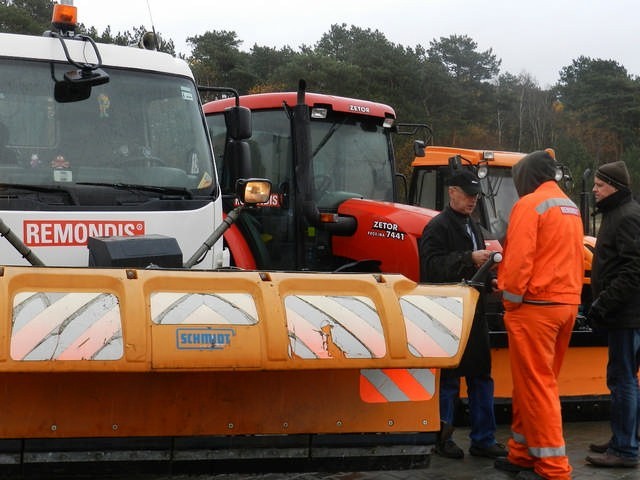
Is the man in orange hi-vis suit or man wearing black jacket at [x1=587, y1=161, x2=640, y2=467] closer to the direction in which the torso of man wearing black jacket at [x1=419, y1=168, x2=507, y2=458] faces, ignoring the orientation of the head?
the man in orange hi-vis suit

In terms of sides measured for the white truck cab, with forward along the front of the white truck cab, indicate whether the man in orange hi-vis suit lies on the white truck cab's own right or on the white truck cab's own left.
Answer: on the white truck cab's own left

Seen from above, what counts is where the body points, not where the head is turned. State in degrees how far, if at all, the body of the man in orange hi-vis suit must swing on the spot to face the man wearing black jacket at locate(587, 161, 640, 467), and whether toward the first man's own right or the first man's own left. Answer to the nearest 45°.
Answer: approximately 90° to the first man's own right

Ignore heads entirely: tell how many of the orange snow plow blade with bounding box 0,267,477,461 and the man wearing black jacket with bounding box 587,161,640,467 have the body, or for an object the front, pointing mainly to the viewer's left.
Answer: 1

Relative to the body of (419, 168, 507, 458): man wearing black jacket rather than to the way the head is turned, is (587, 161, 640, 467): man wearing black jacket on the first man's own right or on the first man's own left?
on the first man's own left

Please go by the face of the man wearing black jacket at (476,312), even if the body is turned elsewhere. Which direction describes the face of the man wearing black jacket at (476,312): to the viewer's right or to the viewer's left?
to the viewer's right

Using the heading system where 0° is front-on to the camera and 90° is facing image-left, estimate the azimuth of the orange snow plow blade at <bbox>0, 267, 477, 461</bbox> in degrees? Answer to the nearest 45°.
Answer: approximately 0°

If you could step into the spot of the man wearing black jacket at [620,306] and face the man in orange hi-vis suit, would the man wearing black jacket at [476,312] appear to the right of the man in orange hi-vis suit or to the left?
right

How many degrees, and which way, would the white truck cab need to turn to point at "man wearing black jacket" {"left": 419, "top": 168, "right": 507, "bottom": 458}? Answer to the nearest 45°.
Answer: approximately 90° to its left

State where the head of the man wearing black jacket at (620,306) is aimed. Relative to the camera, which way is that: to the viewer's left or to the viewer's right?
to the viewer's left

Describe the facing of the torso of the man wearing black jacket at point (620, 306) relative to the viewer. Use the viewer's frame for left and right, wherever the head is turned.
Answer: facing to the left of the viewer
